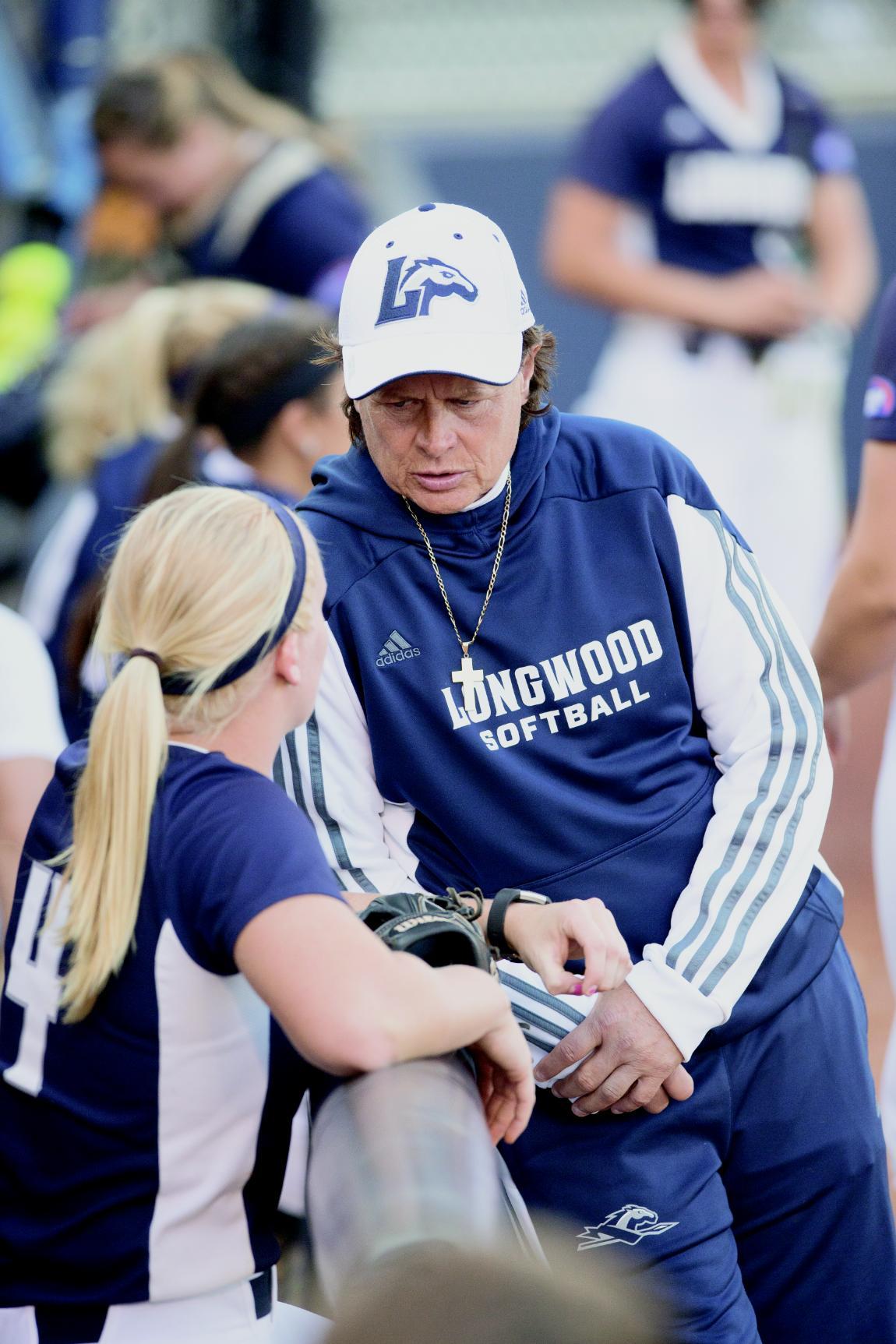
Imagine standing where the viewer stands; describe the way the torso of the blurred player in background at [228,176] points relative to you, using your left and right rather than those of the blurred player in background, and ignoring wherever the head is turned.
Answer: facing to the left of the viewer

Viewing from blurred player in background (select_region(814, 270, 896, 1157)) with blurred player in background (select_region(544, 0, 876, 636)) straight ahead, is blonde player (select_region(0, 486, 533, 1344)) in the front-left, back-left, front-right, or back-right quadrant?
back-left

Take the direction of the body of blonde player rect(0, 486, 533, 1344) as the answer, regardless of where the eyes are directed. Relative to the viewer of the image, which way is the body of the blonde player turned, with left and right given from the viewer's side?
facing away from the viewer and to the right of the viewer

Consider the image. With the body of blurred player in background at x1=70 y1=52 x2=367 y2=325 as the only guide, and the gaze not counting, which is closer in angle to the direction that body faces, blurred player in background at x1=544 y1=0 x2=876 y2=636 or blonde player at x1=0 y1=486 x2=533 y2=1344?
the blonde player

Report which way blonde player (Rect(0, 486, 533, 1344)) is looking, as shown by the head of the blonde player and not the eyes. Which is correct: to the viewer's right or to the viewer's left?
to the viewer's right

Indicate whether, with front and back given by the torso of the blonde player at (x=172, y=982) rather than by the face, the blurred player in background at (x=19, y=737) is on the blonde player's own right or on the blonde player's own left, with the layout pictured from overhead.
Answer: on the blonde player's own left

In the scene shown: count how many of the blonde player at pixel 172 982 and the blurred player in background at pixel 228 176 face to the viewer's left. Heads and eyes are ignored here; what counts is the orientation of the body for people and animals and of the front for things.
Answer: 1

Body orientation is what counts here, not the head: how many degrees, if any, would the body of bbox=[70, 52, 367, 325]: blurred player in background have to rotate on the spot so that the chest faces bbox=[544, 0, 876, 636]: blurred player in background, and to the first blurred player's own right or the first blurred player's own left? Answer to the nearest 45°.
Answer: approximately 180°

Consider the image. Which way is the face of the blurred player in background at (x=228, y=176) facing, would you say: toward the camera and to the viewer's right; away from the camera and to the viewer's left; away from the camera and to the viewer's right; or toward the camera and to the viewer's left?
toward the camera and to the viewer's left

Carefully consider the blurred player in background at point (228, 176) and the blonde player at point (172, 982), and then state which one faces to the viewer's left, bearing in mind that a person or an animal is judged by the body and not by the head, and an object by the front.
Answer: the blurred player in background

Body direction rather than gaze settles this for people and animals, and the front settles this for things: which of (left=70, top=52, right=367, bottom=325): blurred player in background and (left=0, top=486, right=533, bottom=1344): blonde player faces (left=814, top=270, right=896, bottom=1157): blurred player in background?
the blonde player

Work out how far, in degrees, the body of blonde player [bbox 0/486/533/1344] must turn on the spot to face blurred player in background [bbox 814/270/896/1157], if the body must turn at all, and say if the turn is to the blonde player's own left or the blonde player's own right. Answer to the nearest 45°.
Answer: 0° — they already face them
